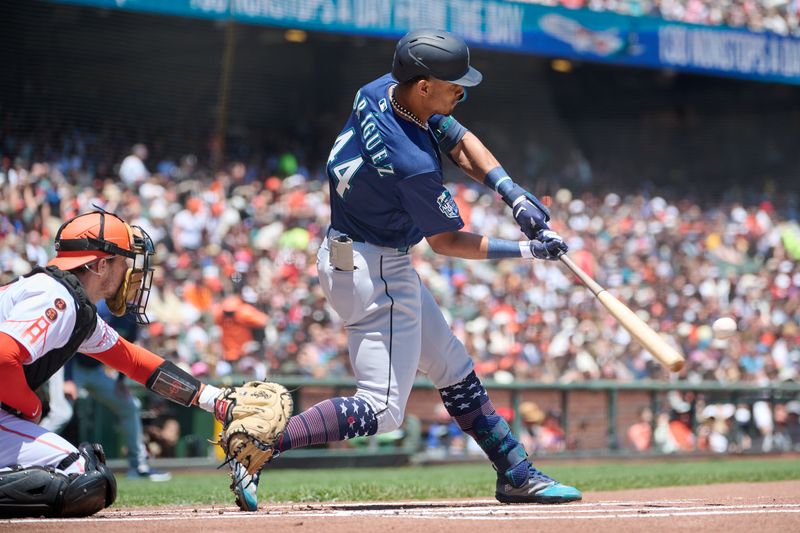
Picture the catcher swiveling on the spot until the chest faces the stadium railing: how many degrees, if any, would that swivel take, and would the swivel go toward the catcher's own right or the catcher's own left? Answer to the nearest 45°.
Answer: approximately 45° to the catcher's own left

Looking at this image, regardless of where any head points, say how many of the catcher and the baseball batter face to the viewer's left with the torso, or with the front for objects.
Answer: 0

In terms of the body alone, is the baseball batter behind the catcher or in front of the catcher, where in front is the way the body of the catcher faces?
in front

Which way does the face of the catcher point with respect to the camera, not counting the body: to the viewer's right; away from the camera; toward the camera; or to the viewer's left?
to the viewer's right

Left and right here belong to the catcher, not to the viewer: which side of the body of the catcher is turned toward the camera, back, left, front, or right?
right

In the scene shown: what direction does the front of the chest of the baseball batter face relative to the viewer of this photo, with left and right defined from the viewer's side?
facing away from the viewer and to the right of the viewer

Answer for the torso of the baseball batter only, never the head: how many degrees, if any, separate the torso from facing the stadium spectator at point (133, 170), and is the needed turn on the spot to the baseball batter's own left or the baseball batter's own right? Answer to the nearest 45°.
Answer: approximately 45° to the baseball batter's own left

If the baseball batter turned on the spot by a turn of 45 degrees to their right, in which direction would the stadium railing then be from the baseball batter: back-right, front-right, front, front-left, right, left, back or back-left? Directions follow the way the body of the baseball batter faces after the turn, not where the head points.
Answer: left

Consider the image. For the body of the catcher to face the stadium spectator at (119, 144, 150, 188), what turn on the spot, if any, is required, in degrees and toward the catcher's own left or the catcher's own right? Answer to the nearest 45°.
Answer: approximately 90° to the catcher's own left

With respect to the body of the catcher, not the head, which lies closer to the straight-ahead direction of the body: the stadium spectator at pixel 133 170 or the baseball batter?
the baseball batter

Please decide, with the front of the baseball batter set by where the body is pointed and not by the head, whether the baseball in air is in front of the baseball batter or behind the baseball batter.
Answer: in front

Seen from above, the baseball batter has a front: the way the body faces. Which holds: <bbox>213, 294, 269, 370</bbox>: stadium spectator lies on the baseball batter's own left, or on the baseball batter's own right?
on the baseball batter's own left
